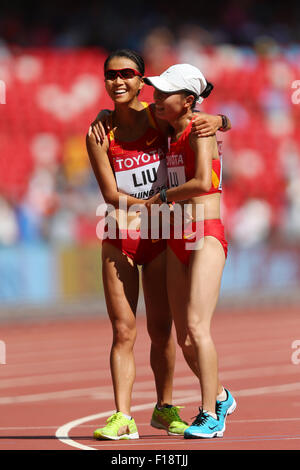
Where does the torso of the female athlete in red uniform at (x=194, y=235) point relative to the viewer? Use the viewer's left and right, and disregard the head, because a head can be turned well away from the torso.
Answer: facing the viewer and to the left of the viewer

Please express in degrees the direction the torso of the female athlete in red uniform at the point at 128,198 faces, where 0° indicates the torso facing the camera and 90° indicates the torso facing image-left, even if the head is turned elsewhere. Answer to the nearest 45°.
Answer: approximately 0°

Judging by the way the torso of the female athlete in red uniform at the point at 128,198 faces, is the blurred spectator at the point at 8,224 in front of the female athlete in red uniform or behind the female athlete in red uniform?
behind

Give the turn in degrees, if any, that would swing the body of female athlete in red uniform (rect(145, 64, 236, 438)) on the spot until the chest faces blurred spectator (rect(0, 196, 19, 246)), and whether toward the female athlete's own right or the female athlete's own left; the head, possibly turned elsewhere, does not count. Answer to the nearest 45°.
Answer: approximately 135° to the female athlete's own right

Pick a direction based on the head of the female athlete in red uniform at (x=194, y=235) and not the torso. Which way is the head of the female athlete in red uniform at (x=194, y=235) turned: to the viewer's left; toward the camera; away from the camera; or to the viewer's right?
to the viewer's left
